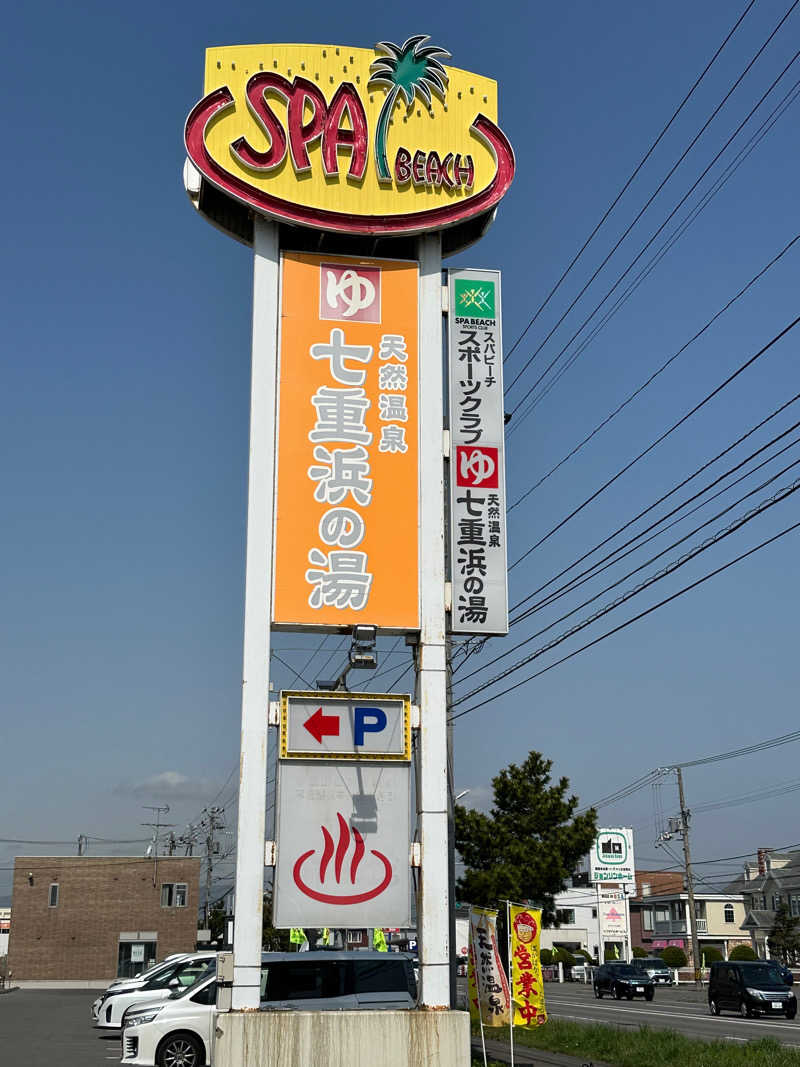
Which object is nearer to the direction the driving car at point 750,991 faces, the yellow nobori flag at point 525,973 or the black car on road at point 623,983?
the yellow nobori flag

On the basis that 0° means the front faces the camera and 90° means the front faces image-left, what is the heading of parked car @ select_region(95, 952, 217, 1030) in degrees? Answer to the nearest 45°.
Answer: approximately 45°

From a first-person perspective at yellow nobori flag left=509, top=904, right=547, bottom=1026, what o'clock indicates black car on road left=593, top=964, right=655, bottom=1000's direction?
The black car on road is roughly at 6 o'clock from the yellow nobori flag.

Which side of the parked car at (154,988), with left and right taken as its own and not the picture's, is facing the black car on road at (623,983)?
back

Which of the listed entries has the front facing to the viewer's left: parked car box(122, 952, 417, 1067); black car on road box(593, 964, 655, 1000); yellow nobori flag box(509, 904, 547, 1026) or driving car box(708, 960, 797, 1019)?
parked car box(122, 952, 417, 1067)

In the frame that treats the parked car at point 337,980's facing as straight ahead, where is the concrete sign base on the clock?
The concrete sign base is roughly at 9 o'clock from the parked car.

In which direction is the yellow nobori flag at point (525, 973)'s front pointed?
toward the camera

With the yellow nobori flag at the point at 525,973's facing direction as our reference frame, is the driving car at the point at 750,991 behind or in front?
behind

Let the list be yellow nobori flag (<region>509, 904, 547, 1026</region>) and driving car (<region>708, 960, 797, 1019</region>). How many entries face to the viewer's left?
0

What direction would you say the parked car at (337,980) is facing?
to the viewer's left
